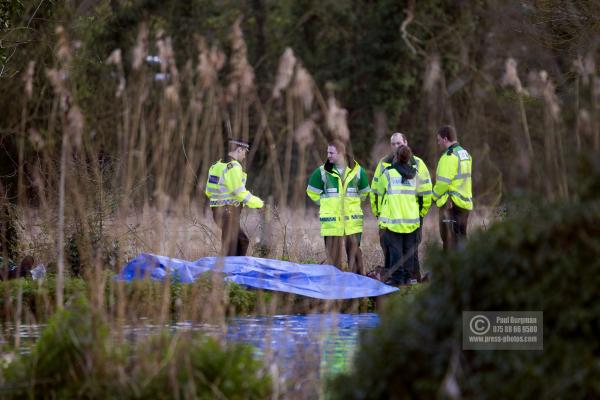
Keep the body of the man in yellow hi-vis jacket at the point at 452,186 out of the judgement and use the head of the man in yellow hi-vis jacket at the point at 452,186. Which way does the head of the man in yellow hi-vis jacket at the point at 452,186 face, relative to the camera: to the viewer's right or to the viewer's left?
to the viewer's left

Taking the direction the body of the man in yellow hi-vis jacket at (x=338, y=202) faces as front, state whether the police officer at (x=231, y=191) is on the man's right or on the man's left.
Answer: on the man's right

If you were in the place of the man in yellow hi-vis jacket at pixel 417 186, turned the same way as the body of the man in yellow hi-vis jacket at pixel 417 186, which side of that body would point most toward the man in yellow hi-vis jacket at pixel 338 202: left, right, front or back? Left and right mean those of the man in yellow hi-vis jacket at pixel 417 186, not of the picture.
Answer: right

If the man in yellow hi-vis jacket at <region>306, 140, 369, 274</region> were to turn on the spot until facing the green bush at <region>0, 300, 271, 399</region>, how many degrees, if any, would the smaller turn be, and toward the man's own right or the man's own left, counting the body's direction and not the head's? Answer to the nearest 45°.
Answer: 0° — they already face it

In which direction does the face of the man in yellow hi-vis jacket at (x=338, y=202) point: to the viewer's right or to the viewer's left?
to the viewer's left

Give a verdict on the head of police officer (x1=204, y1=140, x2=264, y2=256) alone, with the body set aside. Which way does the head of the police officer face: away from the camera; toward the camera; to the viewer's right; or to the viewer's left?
to the viewer's right

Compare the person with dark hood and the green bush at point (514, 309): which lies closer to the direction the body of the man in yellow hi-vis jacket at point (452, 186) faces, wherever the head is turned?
the person with dark hood
